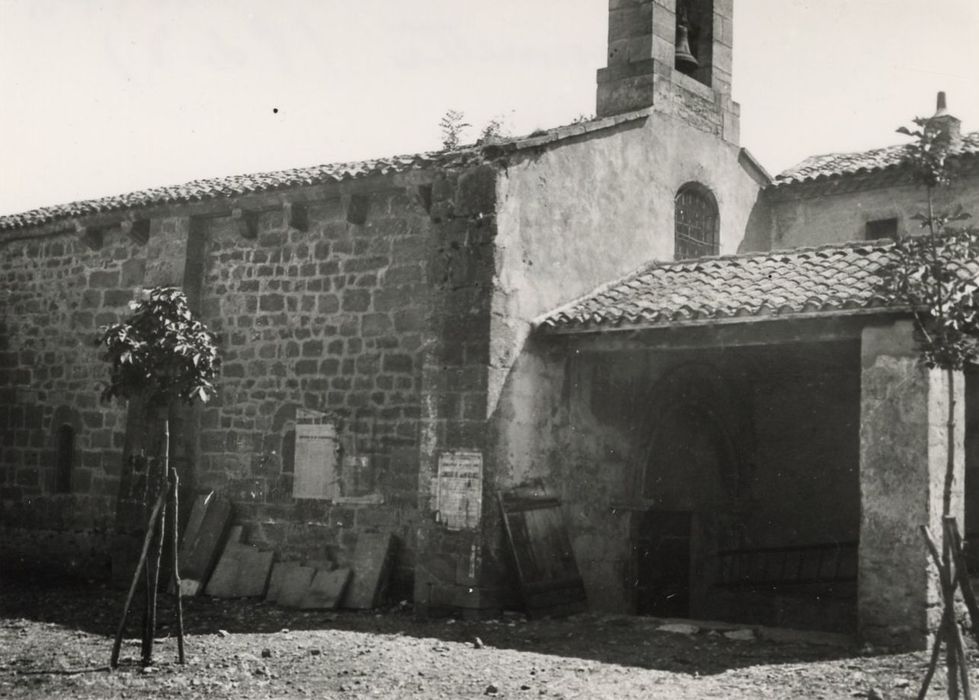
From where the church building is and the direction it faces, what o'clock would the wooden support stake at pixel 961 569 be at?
The wooden support stake is roughly at 1 o'clock from the church building.

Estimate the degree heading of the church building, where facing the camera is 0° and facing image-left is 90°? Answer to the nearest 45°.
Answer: approximately 315°

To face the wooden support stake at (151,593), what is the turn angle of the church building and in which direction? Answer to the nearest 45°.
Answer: approximately 90° to its right

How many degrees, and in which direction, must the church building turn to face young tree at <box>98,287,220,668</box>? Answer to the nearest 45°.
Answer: approximately 90° to its right

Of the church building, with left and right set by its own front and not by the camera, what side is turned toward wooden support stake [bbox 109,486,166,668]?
right
